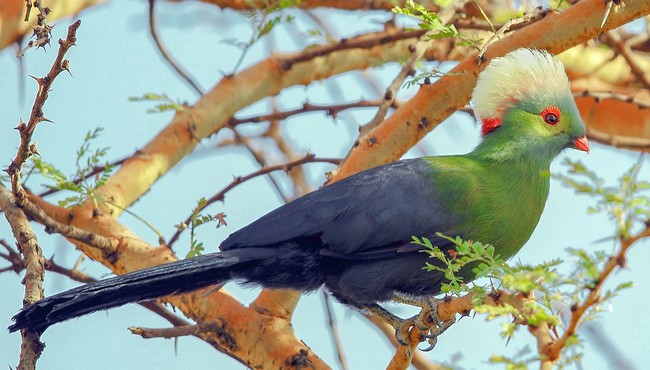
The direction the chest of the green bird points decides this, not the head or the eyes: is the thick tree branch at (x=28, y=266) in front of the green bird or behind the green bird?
behind

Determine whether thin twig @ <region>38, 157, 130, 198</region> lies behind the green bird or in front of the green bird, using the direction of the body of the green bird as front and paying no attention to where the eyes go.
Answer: behind

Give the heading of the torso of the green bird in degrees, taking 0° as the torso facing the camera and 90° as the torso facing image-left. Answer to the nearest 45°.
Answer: approximately 270°

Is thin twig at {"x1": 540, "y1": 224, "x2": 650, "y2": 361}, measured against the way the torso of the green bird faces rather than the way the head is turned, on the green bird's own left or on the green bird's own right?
on the green bird's own right

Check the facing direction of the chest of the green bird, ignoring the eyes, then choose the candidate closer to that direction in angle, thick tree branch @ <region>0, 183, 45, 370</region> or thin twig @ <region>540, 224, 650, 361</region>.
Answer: the thin twig
